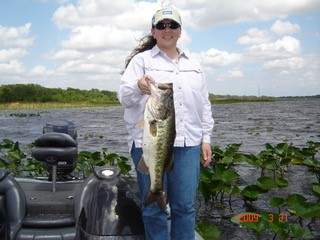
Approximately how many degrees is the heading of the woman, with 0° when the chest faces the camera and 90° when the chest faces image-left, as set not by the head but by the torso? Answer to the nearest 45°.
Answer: approximately 0°
